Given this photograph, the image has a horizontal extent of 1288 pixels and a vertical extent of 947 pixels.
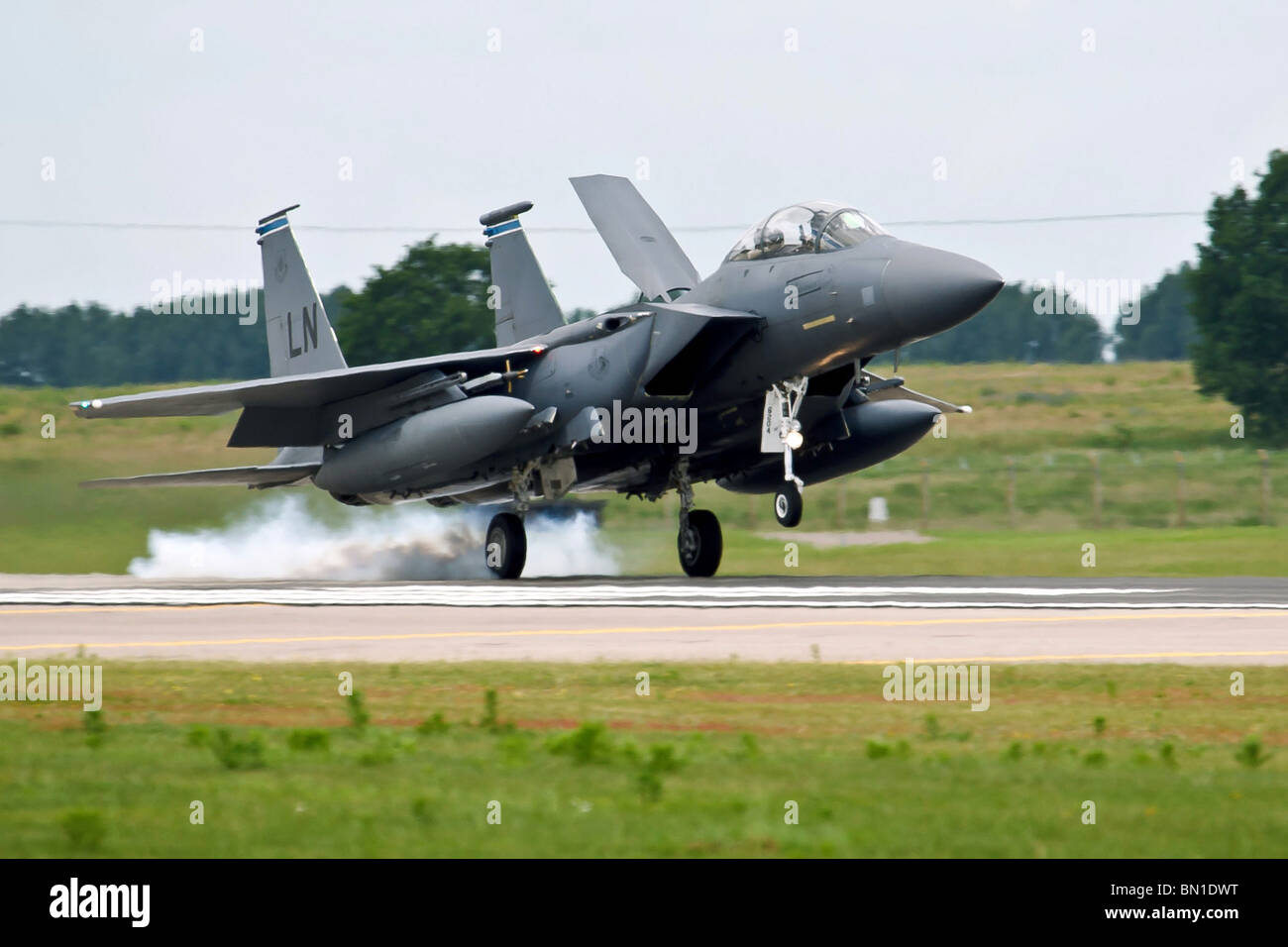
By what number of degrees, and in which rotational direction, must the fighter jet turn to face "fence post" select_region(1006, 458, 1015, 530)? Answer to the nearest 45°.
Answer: approximately 90° to its left

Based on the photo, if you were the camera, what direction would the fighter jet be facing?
facing the viewer and to the right of the viewer

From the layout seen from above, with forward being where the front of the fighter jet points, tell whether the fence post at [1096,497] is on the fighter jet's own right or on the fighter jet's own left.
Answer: on the fighter jet's own left
